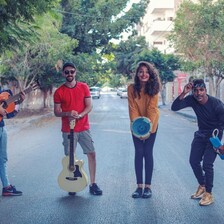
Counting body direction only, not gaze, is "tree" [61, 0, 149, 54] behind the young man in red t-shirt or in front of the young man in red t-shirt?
behind

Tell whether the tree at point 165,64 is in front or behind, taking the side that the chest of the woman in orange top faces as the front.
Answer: behind

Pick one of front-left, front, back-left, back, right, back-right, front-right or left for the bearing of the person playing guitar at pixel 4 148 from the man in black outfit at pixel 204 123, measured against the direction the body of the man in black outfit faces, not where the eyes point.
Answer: right

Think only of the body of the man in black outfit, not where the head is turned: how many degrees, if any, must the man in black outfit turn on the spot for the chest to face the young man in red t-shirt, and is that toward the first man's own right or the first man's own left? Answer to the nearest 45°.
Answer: approximately 90° to the first man's own right

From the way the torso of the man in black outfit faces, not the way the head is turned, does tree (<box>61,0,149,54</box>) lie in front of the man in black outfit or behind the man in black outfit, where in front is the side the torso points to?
behind

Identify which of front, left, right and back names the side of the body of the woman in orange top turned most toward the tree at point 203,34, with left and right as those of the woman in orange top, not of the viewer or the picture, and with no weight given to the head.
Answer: back

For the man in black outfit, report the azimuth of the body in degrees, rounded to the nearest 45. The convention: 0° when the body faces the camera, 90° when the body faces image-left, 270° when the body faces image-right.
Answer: approximately 0°

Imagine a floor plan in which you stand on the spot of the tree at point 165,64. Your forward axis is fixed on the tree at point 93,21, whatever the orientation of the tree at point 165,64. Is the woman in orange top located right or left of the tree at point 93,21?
left

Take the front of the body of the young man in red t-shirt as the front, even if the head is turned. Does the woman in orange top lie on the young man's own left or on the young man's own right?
on the young man's own left

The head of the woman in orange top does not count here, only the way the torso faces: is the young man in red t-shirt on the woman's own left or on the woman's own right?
on the woman's own right
